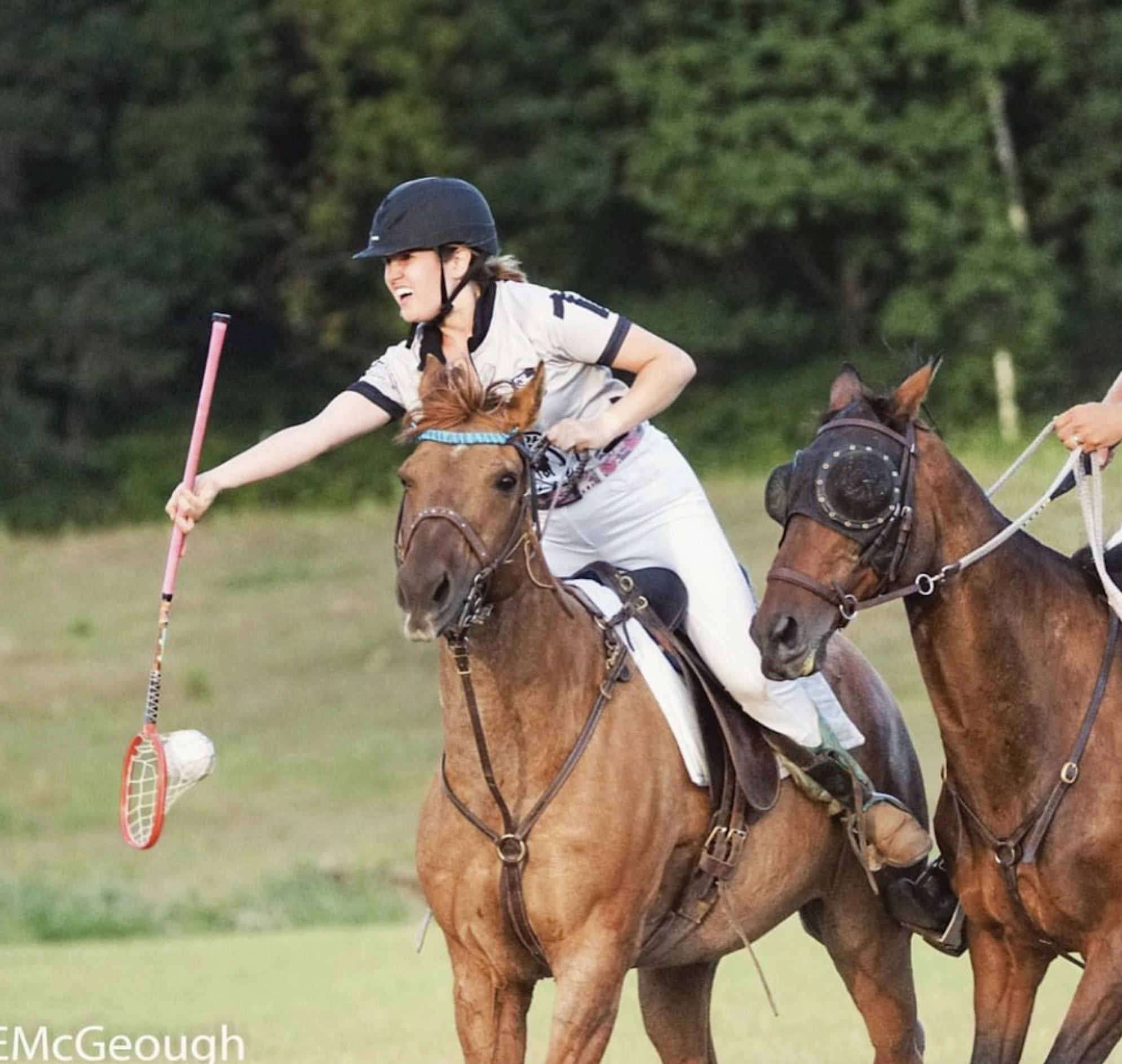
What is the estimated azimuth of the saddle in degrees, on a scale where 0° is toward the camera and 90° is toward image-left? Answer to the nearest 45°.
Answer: approximately 45°

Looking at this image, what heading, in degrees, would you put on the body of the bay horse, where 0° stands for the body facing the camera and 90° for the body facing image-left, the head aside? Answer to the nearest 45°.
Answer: approximately 45°

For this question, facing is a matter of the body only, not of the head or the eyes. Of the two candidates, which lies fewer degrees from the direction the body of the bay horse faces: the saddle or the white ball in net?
the white ball in net

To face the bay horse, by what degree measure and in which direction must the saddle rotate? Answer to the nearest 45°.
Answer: approximately 90° to its left

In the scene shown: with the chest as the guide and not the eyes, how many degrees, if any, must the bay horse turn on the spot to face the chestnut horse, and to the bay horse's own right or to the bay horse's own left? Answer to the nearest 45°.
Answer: approximately 45° to the bay horse's own right

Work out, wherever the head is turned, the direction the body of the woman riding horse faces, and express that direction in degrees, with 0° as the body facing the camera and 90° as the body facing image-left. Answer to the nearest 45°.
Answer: approximately 45°

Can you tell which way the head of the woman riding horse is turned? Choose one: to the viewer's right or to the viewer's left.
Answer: to the viewer's left
